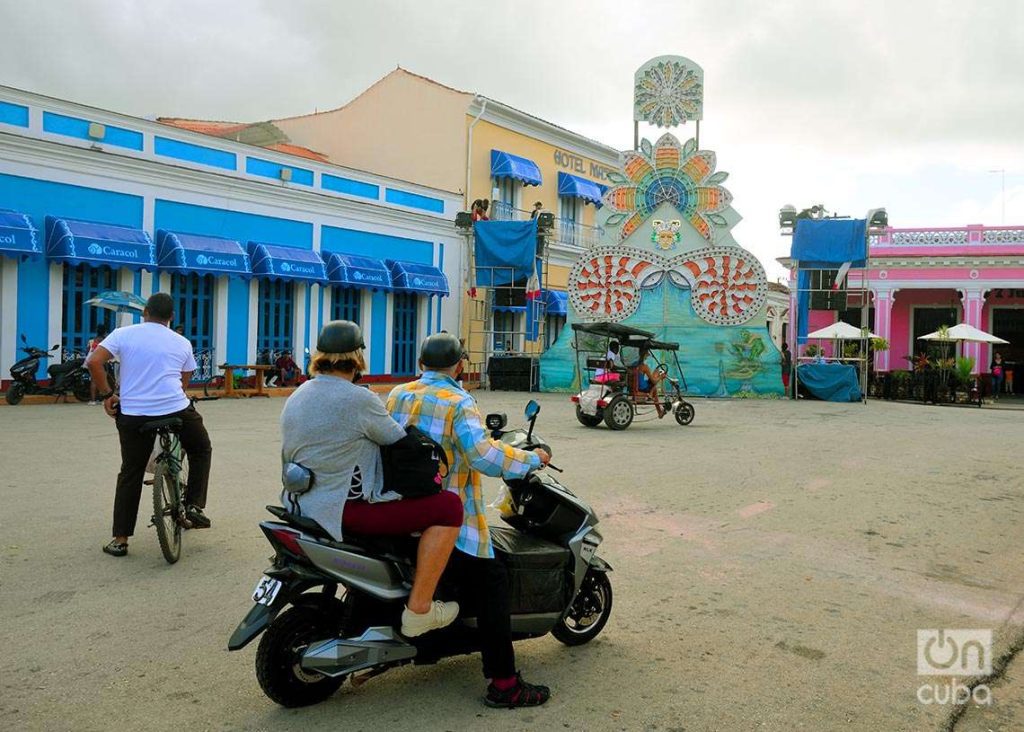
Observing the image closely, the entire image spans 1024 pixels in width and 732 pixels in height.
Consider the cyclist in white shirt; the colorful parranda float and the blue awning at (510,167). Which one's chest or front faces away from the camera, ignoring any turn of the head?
the cyclist in white shirt

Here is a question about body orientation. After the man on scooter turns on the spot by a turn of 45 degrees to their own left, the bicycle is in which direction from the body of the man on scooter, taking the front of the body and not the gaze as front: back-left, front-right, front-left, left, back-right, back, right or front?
front-left

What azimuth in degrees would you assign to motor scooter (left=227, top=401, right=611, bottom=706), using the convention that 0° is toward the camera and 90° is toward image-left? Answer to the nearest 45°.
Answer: approximately 225°

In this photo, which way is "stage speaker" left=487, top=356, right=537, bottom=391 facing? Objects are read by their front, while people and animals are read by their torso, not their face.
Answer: toward the camera

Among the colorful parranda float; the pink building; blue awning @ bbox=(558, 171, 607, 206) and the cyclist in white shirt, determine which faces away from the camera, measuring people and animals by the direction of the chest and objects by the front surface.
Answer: the cyclist in white shirt

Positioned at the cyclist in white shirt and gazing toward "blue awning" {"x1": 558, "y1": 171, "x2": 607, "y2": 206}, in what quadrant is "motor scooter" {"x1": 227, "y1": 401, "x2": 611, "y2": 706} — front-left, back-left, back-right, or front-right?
back-right

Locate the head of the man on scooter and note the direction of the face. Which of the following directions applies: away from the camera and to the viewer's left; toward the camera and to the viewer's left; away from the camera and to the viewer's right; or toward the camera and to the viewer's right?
away from the camera and to the viewer's right

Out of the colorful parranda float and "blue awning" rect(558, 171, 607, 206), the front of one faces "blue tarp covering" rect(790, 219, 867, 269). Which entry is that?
the blue awning

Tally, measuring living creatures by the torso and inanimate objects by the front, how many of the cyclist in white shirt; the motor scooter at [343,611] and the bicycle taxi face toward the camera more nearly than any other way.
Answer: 0

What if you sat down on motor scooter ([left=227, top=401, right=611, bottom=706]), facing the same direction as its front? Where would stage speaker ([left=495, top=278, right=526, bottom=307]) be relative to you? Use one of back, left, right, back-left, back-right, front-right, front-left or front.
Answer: front-left

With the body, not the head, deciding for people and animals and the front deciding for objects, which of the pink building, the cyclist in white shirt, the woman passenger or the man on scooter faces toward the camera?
the pink building

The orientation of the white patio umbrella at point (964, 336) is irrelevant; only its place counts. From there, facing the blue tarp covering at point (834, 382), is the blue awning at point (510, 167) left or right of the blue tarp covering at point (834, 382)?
right

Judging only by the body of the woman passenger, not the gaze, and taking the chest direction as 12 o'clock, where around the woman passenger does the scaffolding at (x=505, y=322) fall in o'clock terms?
The scaffolding is roughly at 11 o'clock from the woman passenger.

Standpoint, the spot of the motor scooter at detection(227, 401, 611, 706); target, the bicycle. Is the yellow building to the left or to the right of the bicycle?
right

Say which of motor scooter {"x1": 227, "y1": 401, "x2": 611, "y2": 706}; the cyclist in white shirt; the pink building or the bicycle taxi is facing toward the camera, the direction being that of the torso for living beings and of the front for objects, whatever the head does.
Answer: the pink building

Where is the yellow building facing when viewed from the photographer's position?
facing the viewer and to the right of the viewer
